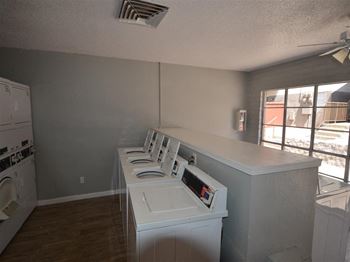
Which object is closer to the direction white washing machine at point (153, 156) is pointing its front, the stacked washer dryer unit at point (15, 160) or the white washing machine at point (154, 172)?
the stacked washer dryer unit

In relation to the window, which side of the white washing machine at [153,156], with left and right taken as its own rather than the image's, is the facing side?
back

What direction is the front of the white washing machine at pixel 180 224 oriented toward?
to the viewer's left

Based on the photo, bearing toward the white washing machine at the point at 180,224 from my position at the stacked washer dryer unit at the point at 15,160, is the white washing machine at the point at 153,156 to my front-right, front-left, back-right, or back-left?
front-left

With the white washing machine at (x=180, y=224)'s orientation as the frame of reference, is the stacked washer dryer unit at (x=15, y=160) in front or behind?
in front

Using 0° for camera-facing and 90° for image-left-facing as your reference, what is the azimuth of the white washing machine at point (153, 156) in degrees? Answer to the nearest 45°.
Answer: approximately 90°

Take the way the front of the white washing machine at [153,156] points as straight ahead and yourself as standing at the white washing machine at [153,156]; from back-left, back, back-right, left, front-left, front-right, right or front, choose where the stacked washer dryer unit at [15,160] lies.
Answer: front

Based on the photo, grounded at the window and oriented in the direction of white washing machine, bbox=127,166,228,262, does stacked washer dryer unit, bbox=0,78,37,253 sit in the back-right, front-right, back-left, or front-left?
front-right

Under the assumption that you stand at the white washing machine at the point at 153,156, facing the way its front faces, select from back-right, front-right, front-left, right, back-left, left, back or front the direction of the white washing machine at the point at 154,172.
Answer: left

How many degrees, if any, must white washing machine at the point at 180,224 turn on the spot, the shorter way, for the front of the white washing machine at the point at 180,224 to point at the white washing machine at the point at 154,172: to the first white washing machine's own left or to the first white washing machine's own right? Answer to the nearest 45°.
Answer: approximately 90° to the first white washing machine's own right

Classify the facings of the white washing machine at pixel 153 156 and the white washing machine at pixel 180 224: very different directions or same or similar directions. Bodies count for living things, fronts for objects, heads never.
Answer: same or similar directions
